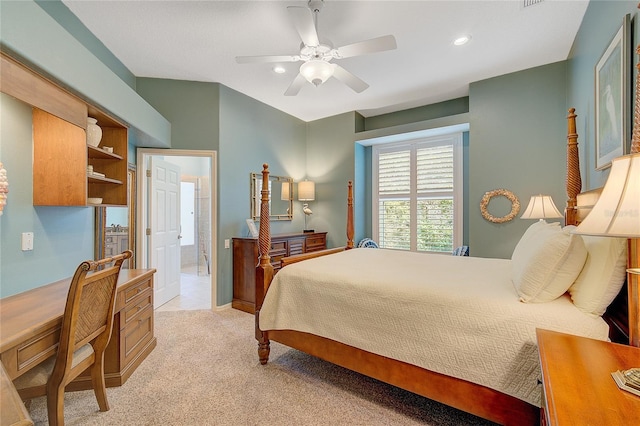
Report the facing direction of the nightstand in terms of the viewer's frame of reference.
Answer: facing to the left of the viewer

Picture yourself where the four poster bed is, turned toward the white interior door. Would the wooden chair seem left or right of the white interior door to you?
left

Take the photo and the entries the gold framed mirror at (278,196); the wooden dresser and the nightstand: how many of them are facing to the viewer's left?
1

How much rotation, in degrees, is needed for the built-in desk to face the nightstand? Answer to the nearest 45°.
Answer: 0° — it already faces it

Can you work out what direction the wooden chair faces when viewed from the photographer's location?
facing away from the viewer and to the left of the viewer

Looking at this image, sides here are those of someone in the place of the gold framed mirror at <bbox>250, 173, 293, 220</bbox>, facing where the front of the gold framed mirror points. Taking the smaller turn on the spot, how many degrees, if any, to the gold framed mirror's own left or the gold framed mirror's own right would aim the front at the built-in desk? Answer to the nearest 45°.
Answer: approximately 90° to the gold framed mirror's own right

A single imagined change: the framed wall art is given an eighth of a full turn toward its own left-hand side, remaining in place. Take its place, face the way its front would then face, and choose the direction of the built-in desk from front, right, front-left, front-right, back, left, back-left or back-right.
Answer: front

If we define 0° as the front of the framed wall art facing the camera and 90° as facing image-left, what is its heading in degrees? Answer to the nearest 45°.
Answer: approximately 90°
